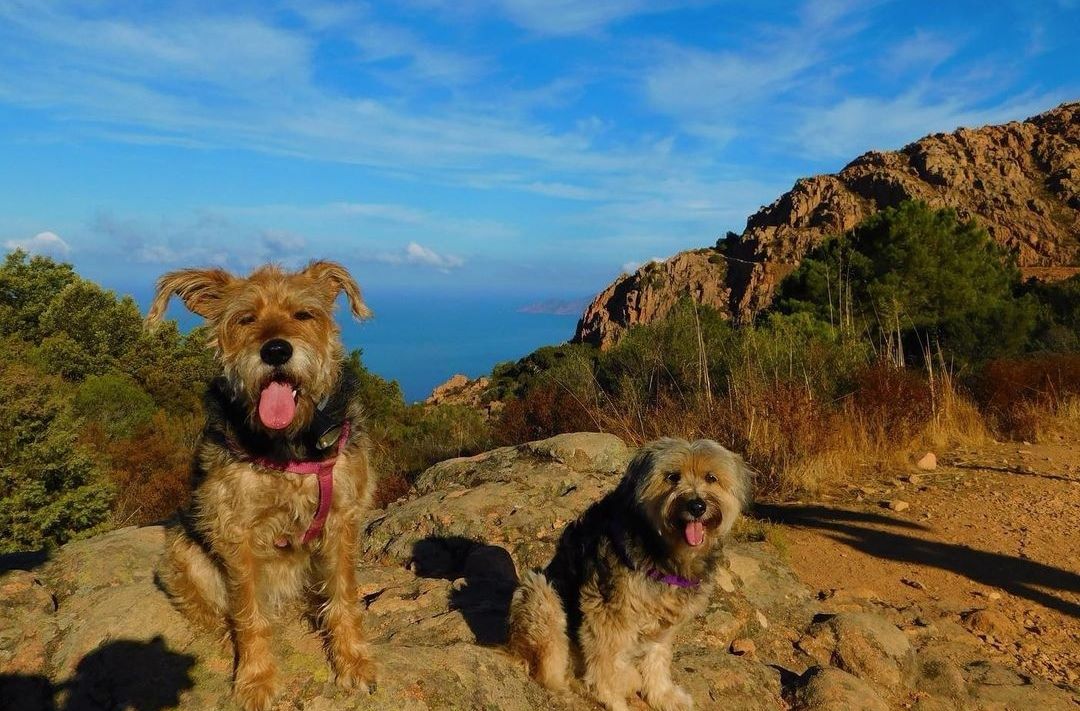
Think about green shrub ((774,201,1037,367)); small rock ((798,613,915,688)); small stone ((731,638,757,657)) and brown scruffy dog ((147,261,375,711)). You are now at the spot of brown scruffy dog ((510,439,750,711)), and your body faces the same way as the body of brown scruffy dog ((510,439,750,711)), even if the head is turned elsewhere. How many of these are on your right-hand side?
1

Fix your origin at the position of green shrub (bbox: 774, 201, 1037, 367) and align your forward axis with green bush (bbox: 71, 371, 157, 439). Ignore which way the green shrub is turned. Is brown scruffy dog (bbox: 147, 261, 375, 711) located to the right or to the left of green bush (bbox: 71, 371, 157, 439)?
left

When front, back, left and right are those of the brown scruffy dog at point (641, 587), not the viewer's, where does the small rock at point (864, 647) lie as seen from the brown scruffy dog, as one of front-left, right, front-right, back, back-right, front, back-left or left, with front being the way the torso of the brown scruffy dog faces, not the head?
left

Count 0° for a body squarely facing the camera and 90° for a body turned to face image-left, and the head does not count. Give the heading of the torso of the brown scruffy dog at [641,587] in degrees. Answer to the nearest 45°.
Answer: approximately 315°

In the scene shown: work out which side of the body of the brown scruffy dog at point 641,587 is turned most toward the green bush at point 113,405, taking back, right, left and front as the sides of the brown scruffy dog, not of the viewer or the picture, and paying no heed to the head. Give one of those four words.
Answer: back

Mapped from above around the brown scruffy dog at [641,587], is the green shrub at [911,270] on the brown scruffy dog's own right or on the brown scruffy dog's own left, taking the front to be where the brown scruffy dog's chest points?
on the brown scruffy dog's own left

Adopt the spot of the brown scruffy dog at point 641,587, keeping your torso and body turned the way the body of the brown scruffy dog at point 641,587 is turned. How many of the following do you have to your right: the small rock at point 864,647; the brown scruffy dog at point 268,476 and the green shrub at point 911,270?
1

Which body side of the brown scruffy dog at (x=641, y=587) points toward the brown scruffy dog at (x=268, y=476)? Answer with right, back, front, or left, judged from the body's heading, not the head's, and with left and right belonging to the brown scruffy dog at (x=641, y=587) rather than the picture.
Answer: right

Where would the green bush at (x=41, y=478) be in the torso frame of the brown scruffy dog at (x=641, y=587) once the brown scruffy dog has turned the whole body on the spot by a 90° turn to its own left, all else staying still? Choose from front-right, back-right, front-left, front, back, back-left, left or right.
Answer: left

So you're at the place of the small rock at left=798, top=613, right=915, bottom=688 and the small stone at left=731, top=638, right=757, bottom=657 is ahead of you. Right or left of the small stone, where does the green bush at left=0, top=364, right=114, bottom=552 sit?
right
